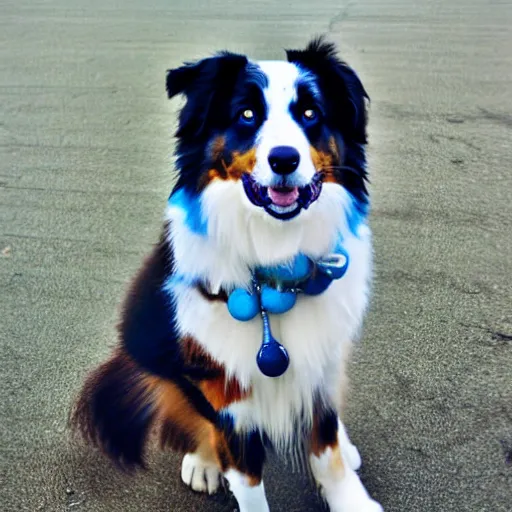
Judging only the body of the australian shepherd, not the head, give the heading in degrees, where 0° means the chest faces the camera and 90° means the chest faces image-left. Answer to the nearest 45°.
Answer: approximately 315°
